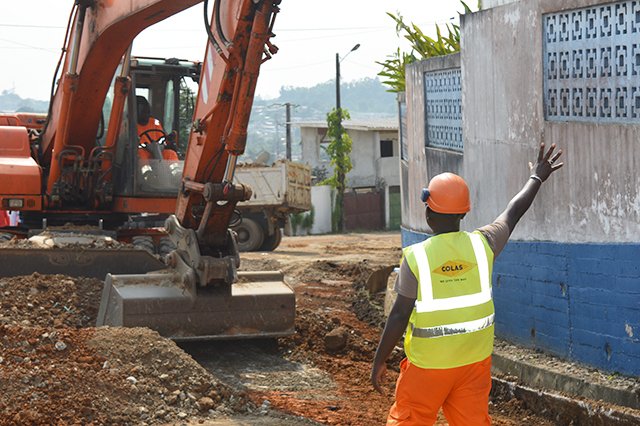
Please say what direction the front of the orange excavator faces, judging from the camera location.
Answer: facing the viewer and to the right of the viewer

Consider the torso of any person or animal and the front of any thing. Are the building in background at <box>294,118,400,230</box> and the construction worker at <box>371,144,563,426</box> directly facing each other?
yes

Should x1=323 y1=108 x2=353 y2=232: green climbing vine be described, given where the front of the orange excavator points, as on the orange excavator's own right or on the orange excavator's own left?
on the orange excavator's own left

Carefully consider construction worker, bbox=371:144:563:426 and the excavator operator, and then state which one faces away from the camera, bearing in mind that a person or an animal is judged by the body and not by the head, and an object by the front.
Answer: the construction worker

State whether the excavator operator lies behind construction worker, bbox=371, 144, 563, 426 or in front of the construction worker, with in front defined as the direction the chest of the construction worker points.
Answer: in front

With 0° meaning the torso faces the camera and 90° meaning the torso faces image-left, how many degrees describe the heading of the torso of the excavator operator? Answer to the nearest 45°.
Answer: approximately 315°

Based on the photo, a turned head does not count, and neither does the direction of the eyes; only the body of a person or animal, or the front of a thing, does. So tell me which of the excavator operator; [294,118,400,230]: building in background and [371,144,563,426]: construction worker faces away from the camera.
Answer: the construction worker

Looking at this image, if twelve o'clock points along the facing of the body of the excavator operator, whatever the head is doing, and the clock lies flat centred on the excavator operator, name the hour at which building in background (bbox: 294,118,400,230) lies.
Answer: The building in background is roughly at 8 o'clock from the excavator operator.

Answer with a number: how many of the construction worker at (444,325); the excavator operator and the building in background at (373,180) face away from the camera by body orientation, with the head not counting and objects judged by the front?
1

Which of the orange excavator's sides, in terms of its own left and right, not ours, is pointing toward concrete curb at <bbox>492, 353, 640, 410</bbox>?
front

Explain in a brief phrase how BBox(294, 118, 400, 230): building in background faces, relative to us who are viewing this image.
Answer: facing the viewer

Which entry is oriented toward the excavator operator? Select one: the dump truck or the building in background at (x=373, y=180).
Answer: the building in background

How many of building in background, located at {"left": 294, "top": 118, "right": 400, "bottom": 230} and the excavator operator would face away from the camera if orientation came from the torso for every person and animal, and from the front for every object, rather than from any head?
0

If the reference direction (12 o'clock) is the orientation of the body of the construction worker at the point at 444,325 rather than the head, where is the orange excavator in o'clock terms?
The orange excavator is roughly at 11 o'clock from the construction worker.

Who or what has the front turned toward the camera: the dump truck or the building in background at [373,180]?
the building in background

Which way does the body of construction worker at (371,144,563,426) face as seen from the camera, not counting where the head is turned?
away from the camera

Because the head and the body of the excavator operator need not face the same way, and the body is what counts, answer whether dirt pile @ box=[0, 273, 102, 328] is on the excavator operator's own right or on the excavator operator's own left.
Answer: on the excavator operator's own right

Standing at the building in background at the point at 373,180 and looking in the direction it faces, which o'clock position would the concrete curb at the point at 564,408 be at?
The concrete curb is roughly at 12 o'clock from the building in background.

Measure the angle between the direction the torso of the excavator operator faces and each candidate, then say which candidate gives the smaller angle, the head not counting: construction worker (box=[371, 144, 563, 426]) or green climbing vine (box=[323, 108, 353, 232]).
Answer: the construction worker

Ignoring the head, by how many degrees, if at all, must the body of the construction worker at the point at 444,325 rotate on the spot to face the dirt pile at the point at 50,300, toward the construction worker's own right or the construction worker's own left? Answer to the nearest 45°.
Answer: approximately 45° to the construction worker's own left
